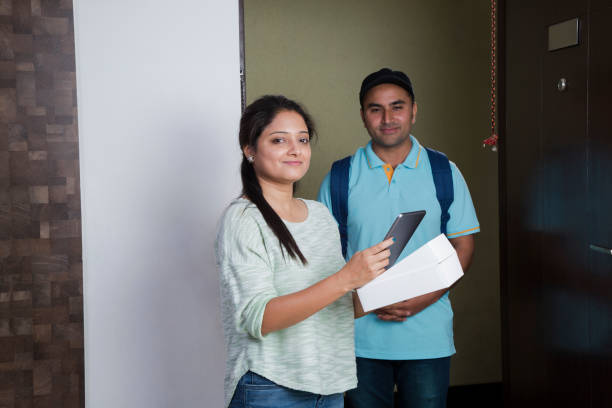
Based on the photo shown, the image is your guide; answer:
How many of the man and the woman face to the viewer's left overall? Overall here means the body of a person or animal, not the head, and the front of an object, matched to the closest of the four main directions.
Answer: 0

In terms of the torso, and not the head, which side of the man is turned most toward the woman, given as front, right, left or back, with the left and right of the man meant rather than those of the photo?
front

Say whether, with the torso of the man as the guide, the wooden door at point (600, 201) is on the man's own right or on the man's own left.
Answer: on the man's own left

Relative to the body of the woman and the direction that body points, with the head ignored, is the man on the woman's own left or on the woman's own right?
on the woman's own left

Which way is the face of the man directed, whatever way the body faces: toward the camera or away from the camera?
toward the camera

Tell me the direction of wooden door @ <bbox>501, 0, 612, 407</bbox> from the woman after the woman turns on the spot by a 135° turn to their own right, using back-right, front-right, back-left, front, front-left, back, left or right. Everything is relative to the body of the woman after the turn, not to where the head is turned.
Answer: back-right

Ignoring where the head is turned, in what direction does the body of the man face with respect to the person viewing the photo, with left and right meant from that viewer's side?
facing the viewer

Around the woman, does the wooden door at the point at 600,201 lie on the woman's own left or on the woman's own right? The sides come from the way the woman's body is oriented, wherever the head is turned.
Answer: on the woman's own left

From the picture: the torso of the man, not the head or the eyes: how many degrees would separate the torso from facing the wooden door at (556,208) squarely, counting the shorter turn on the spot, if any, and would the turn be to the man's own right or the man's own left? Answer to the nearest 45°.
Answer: approximately 135° to the man's own left

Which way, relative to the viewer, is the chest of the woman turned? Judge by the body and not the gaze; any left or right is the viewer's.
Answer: facing the viewer and to the right of the viewer
